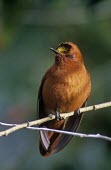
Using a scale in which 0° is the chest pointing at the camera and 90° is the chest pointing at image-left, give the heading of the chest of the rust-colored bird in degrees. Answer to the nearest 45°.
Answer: approximately 0°
